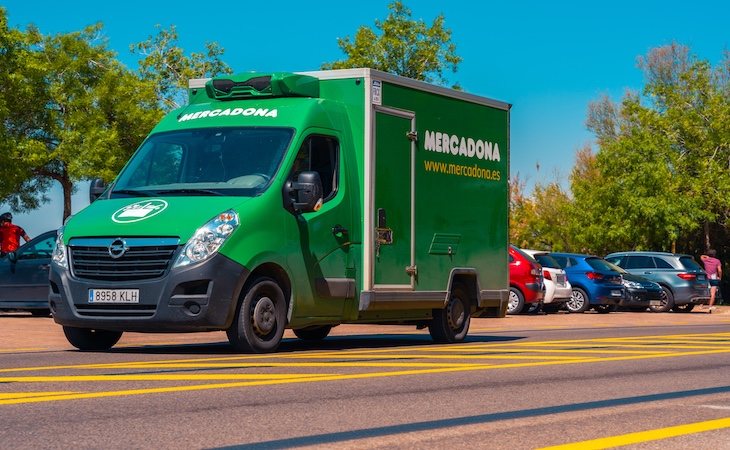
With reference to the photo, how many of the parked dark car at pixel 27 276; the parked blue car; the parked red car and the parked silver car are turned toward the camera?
0

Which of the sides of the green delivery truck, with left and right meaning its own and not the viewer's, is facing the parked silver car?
back

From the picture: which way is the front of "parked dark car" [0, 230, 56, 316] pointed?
to the viewer's left

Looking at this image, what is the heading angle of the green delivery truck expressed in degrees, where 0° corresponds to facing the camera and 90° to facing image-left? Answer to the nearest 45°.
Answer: approximately 45°

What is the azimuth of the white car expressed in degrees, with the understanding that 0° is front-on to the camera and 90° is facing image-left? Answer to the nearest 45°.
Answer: approximately 135°

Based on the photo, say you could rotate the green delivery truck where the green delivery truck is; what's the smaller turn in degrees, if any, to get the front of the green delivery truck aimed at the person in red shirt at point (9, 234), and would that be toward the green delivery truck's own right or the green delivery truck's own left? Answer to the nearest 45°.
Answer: approximately 90° to the green delivery truck's own right

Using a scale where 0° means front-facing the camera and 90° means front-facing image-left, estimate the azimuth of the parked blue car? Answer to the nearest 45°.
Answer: approximately 135°

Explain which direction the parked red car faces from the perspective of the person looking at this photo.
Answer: facing away from the viewer and to the left of the viewer

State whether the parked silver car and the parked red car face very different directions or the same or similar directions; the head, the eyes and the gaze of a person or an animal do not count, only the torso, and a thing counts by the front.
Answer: same or similar directions

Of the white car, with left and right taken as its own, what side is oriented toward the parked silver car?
right

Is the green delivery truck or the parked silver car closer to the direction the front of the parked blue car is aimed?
the parked silver car

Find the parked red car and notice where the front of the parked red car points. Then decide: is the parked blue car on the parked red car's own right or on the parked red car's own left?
on the parked red car's own right
